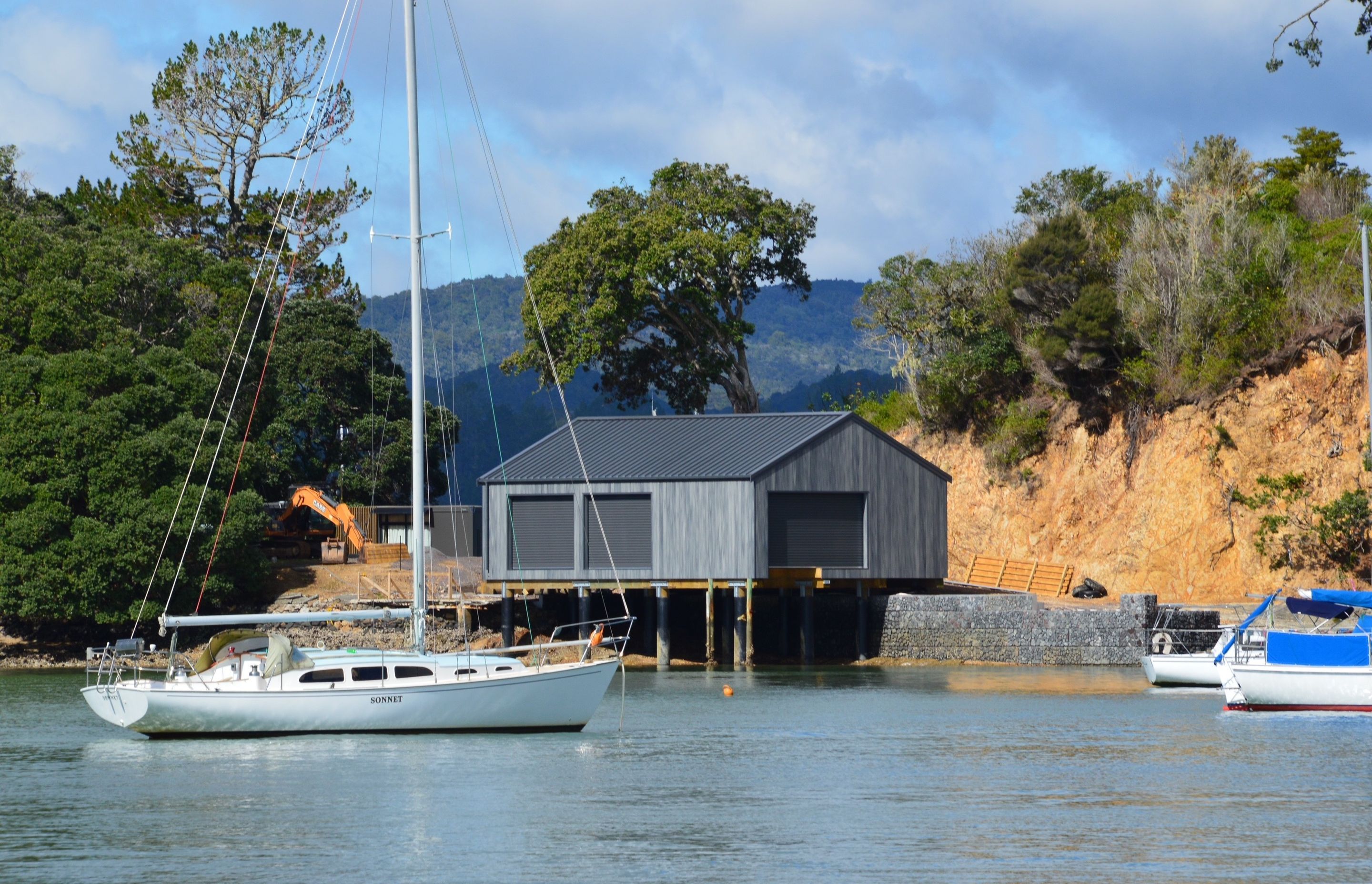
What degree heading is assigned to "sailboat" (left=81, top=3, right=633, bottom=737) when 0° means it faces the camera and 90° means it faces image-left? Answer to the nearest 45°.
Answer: approximately 225°

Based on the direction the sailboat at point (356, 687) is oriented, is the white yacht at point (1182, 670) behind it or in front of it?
in front
